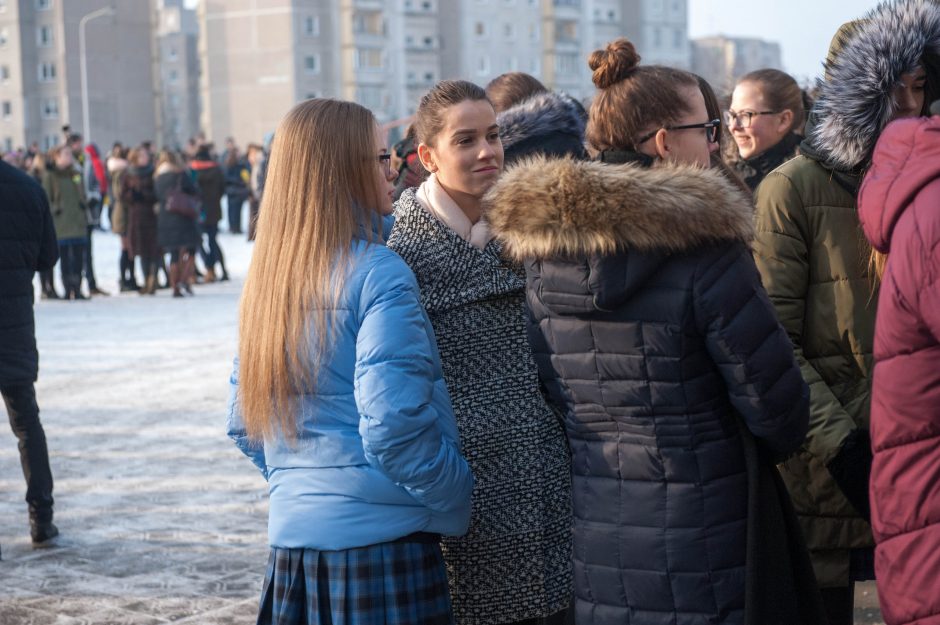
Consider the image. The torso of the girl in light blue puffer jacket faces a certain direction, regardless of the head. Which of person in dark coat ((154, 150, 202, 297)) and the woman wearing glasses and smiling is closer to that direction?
the woman wearing glasses and smiling

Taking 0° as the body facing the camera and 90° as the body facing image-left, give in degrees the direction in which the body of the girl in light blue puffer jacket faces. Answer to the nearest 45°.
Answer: approximately 225°

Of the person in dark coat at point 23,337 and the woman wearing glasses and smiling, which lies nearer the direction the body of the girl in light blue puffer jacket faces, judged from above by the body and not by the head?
the woman wearing glasses and smiling

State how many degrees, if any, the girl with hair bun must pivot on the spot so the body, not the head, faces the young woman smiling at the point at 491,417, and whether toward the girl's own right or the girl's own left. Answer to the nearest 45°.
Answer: approximately 90° to the girl's own left

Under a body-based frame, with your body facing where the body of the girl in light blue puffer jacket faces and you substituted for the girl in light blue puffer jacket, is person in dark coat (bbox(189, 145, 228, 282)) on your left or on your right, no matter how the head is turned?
on your left

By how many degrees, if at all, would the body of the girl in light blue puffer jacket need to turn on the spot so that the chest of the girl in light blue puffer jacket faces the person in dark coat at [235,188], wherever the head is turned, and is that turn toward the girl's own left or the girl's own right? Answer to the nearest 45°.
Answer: approximately 45° to the girl's own left

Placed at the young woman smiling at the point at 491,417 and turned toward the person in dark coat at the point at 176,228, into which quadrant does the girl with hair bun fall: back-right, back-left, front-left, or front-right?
back-right

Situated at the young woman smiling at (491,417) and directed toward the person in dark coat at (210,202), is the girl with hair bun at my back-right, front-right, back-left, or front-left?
back-right

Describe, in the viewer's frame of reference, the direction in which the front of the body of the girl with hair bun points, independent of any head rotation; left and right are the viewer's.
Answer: facing away from the viewer and to the right of the viewer

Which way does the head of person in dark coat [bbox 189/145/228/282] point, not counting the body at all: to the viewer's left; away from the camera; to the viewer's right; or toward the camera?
away from the camera

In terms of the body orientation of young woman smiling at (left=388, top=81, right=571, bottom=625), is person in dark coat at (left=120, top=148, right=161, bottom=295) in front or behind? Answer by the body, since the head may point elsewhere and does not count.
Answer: behind

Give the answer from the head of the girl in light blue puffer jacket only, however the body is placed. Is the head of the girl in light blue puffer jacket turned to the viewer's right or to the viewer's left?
to the viewer's right
